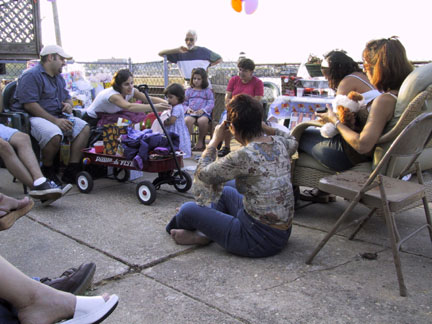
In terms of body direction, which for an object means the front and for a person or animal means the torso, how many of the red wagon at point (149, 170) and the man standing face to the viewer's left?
0

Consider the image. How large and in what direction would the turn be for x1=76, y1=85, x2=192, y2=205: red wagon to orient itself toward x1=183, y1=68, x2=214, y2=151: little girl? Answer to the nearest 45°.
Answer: approximately 135° to its left

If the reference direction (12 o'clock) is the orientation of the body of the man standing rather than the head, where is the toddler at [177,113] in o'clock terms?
The toddler is roughly at 12 o'clock from the man standing.

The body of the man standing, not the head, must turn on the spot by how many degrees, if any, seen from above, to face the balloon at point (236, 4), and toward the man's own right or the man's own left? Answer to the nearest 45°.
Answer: approximately 135° to the man's own left

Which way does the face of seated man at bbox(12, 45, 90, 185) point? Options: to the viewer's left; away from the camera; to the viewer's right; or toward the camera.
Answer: to the viewer's right

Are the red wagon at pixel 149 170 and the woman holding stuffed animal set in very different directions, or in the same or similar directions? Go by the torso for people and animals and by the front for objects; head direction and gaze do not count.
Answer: very different directions

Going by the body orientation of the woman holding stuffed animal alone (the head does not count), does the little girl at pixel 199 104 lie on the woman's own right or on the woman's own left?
on the woman's own right

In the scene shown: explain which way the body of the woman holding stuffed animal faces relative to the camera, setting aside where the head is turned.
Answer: to the viewer's left

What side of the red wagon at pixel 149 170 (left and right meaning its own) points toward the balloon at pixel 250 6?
left

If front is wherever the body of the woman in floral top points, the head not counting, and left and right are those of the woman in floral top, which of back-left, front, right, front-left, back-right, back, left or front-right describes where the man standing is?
front-right

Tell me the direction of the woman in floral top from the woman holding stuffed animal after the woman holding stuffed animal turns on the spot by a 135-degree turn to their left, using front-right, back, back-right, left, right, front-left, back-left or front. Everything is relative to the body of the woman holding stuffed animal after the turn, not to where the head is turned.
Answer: right

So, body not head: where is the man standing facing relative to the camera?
toward the camera

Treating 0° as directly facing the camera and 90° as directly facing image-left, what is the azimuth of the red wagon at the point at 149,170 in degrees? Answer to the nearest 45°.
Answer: approximately 315°
